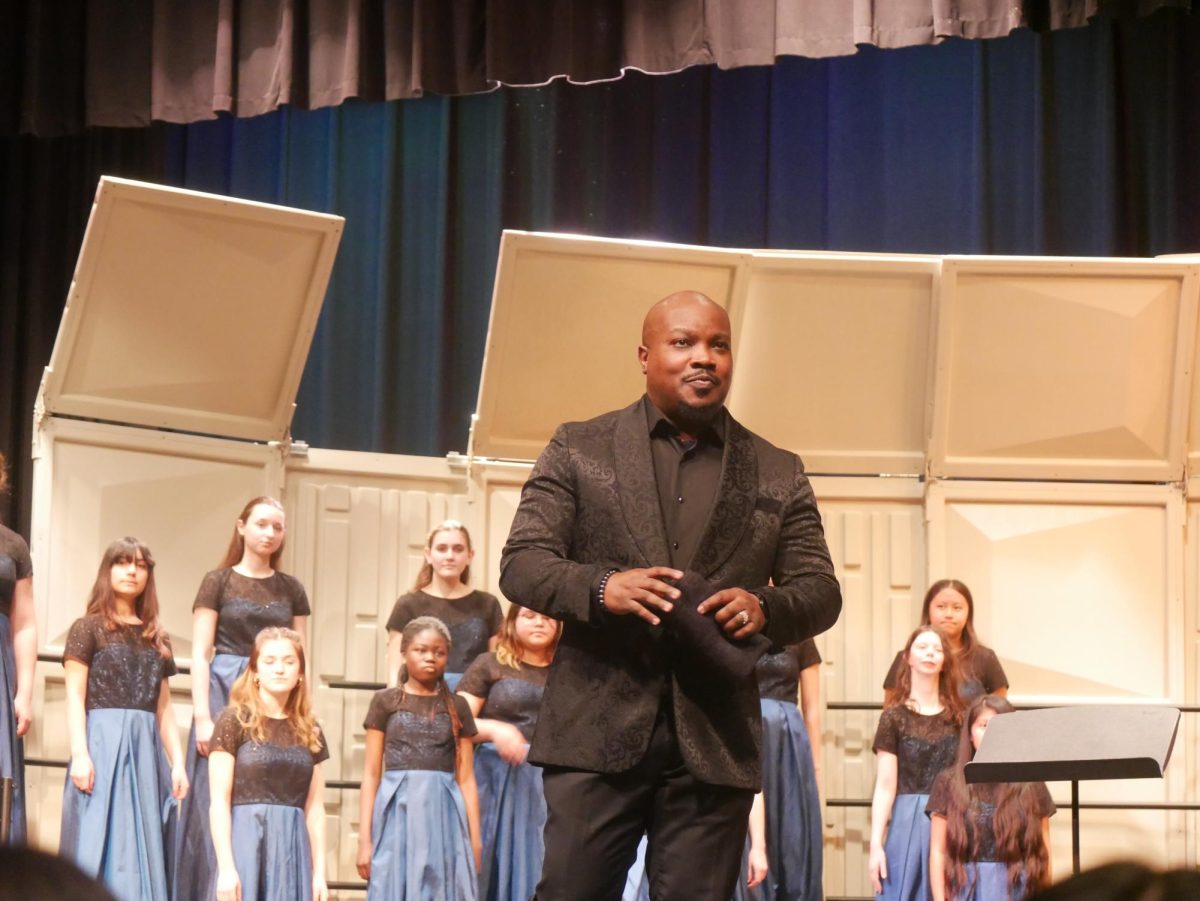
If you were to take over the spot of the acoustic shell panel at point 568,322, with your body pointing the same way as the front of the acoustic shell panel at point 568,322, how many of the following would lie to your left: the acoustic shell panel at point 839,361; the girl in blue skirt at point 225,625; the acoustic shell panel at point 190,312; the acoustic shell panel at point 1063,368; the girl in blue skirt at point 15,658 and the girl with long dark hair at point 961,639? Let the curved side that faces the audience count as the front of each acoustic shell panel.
3

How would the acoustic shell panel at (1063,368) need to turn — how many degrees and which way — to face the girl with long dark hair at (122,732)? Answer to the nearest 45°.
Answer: approximately 45° to its right

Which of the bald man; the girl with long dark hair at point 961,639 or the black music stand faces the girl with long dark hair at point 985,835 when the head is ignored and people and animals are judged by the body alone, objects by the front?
the girl with long dark hair at point 961,639

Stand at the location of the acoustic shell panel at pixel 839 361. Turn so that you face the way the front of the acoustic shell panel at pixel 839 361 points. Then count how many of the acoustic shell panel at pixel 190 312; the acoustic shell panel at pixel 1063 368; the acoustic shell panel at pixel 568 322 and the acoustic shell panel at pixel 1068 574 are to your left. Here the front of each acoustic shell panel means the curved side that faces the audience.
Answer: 2

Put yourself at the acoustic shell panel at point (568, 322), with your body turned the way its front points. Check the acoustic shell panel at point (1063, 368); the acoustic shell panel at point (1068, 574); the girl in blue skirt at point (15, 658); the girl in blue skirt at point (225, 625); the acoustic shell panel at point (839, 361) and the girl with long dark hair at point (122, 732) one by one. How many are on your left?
3

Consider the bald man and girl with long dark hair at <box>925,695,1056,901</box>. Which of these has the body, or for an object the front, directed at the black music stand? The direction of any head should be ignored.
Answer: the girl with long dark hair
